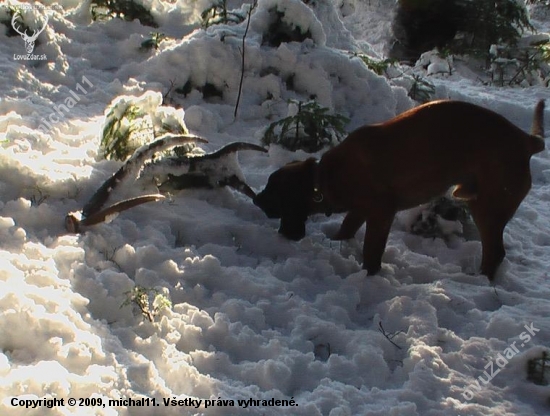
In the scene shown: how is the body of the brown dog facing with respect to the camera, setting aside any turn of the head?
to the viewer's left
